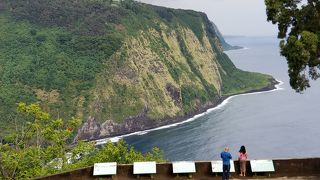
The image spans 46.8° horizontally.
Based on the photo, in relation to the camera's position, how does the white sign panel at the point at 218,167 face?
facing the viewer

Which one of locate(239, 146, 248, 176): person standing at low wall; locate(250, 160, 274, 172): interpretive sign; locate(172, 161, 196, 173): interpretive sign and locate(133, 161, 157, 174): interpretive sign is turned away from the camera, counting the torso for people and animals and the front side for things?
the person standing at low wall

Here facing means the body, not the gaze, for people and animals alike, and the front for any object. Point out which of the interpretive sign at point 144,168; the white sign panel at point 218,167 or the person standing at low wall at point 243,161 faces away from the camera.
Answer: the person standing at low wall

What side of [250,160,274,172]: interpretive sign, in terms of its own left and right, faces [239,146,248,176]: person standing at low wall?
right

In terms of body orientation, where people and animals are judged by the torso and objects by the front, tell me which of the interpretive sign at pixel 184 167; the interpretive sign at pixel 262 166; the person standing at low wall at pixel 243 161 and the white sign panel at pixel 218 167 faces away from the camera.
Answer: the person standing at low wall

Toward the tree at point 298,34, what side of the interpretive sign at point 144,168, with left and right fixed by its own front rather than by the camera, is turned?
left

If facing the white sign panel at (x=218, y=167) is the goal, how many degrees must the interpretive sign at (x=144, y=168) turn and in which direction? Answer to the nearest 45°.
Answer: approximately 90° to its left

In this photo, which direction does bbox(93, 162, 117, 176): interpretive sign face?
toward the camera

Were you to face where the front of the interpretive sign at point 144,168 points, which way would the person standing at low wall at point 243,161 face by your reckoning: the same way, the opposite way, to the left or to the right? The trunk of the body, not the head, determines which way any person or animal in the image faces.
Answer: the opposite way

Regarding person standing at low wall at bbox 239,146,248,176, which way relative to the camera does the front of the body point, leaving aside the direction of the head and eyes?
away from the camera

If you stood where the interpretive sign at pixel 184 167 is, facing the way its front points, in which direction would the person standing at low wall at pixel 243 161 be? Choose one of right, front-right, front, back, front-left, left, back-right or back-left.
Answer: left

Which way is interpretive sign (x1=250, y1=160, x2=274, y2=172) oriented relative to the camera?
toward the camera

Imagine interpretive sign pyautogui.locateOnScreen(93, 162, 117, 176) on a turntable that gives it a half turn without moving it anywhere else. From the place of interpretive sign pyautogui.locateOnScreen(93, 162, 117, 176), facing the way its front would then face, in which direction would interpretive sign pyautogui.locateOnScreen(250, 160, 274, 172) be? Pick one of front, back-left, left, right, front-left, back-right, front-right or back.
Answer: right
